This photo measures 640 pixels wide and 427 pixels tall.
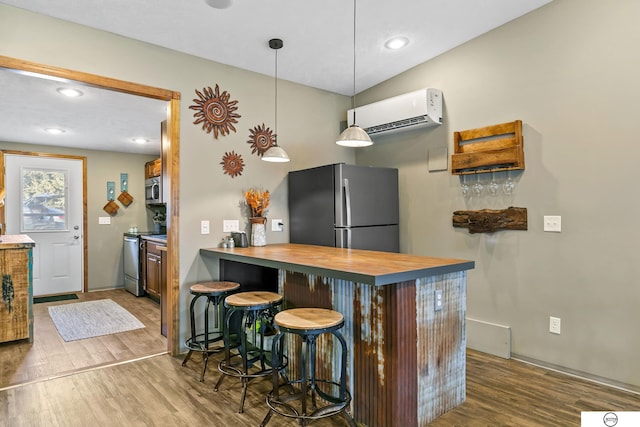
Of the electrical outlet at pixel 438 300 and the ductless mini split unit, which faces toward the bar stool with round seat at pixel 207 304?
the ductless mini split unit

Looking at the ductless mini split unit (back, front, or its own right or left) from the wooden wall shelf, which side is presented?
left

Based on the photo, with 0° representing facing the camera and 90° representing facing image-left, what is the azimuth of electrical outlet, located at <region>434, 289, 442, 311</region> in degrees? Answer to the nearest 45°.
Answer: approximately 315°

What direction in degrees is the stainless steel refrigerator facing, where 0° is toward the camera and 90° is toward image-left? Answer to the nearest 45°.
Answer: approximately 315°

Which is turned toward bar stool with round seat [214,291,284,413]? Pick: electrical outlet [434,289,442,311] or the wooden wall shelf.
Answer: the wooden wall shelf

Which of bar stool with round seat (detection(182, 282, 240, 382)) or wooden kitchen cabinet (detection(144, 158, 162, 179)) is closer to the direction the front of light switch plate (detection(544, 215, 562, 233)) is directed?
the bar stool with round seat

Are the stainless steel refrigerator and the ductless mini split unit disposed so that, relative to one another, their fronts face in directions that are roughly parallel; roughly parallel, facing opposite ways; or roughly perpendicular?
roughly perpendicular

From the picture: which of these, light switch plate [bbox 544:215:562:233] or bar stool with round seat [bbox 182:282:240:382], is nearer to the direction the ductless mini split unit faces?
the bar stool with round seat
